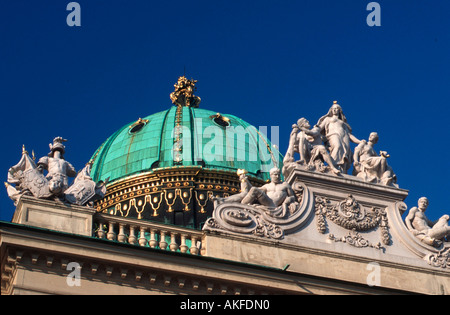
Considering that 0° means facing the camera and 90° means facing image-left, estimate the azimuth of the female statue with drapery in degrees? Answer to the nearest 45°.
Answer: approximately 0°

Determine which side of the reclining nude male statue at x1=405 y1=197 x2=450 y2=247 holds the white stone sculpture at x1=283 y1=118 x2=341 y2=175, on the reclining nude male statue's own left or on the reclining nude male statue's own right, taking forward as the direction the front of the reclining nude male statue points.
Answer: on the reclining nude male statue's own right

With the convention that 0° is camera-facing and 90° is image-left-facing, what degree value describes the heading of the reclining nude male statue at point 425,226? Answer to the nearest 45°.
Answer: approximately 315°

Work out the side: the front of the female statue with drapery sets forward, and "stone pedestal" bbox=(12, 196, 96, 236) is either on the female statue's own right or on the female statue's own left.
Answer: on the female statue's own right

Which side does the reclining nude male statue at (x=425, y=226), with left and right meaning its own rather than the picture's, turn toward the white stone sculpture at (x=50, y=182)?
right

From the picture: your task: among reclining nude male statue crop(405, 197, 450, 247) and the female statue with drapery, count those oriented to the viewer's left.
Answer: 0

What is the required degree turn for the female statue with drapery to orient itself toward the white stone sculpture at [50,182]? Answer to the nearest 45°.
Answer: approximately 45° to its right
